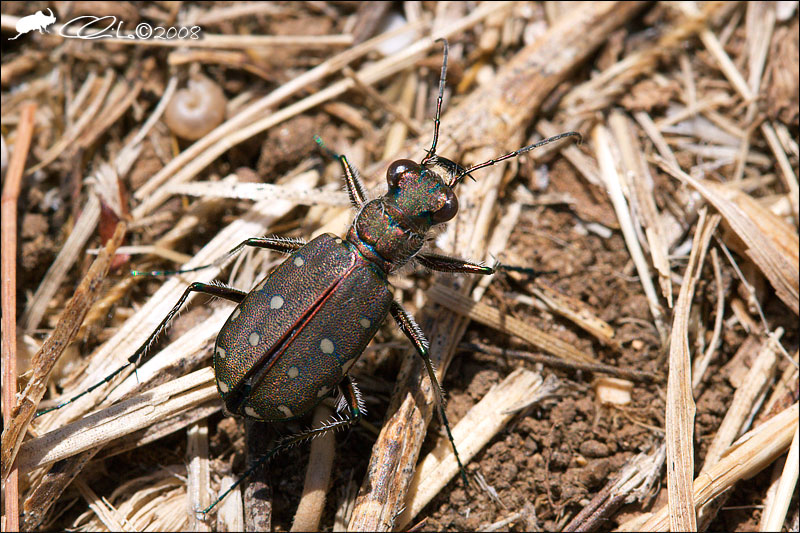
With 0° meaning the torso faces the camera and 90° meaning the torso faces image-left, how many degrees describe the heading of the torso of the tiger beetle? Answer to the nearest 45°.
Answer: approximately 225°

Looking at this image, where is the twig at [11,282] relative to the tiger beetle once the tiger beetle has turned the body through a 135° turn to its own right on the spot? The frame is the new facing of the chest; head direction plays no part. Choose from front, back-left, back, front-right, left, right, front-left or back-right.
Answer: right
